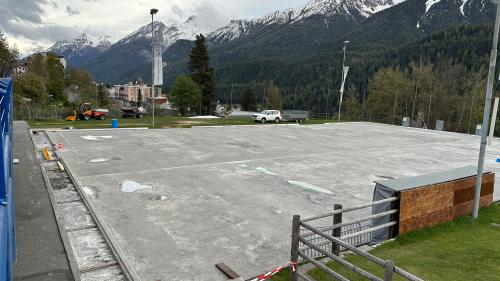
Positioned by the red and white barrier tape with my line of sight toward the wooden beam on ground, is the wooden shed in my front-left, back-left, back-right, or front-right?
back-right

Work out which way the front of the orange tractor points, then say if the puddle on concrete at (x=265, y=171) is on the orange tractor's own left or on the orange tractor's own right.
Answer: on the orange tractor's own left

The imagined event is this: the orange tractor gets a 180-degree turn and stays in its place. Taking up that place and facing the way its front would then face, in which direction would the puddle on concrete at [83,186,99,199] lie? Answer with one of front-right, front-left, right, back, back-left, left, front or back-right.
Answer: right

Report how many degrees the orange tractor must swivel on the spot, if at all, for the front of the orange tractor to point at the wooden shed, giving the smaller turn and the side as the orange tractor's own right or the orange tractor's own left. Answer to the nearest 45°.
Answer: approximately 90° to the orange tractor's own left

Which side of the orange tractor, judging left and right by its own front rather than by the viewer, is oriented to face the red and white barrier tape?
left

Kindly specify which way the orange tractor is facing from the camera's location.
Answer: facing to the left of the viewer

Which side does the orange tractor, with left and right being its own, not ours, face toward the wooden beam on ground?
left
